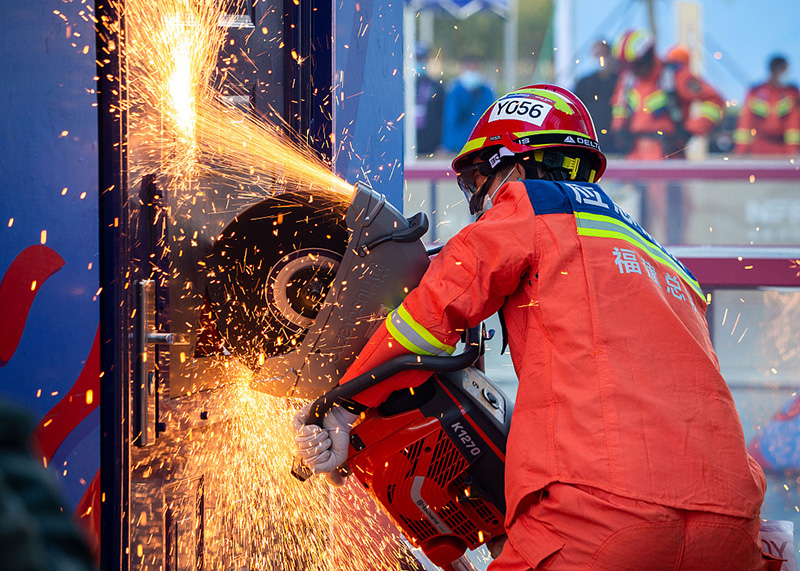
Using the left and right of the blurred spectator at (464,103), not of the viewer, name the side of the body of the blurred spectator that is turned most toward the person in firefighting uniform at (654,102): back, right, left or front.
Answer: left

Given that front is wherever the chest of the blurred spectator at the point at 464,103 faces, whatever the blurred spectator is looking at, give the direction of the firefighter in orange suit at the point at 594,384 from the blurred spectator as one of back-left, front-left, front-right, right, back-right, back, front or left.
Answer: front

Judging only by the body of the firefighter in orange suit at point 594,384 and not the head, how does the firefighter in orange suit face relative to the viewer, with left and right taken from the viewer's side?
facing away from the viewer and to the left of the viewer

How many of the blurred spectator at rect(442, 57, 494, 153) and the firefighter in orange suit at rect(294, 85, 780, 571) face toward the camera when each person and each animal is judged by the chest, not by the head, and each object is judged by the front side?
1

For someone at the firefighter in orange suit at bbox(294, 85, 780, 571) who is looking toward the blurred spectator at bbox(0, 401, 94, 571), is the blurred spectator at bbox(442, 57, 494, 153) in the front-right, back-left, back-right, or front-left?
back-right

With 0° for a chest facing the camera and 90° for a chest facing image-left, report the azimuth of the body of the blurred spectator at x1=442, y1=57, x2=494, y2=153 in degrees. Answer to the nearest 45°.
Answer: approximately 0°

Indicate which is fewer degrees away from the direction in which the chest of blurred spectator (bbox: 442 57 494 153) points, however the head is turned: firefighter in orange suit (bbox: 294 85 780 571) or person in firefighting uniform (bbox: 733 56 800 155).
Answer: the firefighter in orange suit

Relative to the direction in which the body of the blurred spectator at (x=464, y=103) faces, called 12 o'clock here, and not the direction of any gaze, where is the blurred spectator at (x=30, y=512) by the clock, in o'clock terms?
the blurred spectator at (x=30, y=512) is roughly at 12 o'clock from the blurred spectator at (x=464, y=103).

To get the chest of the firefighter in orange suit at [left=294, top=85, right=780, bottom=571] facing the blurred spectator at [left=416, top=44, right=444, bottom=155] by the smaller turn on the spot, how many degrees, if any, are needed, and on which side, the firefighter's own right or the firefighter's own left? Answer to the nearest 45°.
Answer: approximately 45° to the firefighter's own right

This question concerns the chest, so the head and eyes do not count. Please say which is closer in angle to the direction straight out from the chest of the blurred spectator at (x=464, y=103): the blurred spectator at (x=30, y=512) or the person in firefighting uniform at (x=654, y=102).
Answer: the blurred spectator

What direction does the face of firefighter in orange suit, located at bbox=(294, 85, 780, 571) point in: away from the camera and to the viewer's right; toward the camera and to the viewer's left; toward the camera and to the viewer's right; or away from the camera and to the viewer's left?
away from the camera and to the viewer's left

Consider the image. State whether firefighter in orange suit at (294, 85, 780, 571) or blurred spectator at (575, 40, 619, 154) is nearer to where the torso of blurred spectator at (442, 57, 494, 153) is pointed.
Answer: the firefighter in orange suit

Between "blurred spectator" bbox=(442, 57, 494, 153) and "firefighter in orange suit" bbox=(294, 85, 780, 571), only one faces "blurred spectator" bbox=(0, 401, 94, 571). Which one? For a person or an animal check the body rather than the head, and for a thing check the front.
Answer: "blurred spectator" bbox=(442, 57, 494, 153)
